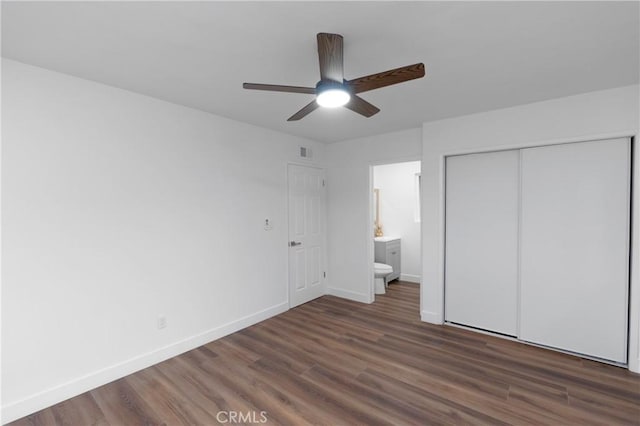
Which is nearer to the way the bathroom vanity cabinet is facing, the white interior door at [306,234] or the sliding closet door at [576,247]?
the sliding closet door

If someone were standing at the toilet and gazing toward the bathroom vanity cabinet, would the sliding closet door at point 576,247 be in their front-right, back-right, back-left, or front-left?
back-right

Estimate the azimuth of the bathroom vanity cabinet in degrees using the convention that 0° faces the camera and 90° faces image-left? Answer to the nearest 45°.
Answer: approximately 315°

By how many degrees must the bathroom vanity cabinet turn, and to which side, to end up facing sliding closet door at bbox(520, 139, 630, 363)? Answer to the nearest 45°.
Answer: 0° — it already faces it

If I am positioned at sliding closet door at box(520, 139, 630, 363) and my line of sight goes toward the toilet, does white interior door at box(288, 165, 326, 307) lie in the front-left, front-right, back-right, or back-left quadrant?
front-left

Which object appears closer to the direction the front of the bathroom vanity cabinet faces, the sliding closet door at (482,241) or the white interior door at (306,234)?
the sliding closet door

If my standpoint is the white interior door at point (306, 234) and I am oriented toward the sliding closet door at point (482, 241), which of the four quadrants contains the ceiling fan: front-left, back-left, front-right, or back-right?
front-right

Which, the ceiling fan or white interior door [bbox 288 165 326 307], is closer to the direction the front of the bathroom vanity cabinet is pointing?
the ceiling fan

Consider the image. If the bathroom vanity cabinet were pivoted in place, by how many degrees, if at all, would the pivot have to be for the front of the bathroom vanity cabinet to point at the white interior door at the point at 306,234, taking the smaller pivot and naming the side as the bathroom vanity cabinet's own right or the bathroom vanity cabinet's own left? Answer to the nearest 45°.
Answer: approximately 90° to the bathroom vanity cabinet's own right

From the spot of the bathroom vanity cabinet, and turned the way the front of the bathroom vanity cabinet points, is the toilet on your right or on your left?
on your right
